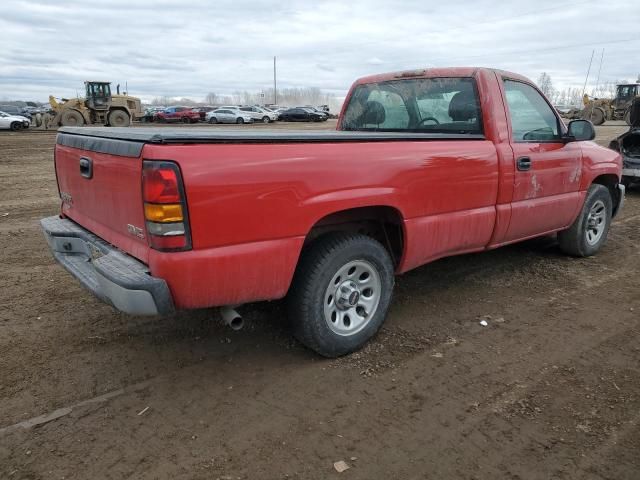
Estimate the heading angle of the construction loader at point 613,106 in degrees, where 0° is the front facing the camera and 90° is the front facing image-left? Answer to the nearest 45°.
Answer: approximately 90°

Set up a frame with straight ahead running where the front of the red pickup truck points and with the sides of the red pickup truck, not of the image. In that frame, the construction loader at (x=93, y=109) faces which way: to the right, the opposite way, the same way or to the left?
the opposite way

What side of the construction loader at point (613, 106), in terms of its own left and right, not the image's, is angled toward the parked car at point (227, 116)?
front

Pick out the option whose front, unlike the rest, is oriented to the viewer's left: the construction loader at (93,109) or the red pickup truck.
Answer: the construction loader

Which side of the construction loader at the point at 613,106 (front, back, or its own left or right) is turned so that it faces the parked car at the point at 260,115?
front

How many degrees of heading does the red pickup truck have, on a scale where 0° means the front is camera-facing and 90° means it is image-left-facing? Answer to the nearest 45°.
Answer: approximately 225°

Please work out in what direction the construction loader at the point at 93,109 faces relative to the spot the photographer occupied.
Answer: facing to the left of the viewer

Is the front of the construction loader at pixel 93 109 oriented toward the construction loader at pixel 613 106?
no

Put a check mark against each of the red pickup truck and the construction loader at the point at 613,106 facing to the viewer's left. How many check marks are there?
1

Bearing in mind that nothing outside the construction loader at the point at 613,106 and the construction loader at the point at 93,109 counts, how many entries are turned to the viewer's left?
2

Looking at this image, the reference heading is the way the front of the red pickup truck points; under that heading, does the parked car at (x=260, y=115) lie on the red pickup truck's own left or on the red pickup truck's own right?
on the red pickup truck's own left

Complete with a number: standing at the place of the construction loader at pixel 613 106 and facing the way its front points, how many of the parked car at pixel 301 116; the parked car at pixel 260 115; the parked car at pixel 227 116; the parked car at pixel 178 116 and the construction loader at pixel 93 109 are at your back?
0

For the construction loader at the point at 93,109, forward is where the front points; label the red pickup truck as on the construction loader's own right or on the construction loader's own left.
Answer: on the construction loader's own left

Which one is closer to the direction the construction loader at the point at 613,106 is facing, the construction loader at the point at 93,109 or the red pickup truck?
the construction loader

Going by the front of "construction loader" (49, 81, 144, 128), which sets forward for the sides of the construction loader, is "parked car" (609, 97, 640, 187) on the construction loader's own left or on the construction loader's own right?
on the construction loader's own left

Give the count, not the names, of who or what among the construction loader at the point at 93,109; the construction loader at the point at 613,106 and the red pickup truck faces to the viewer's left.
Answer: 2
